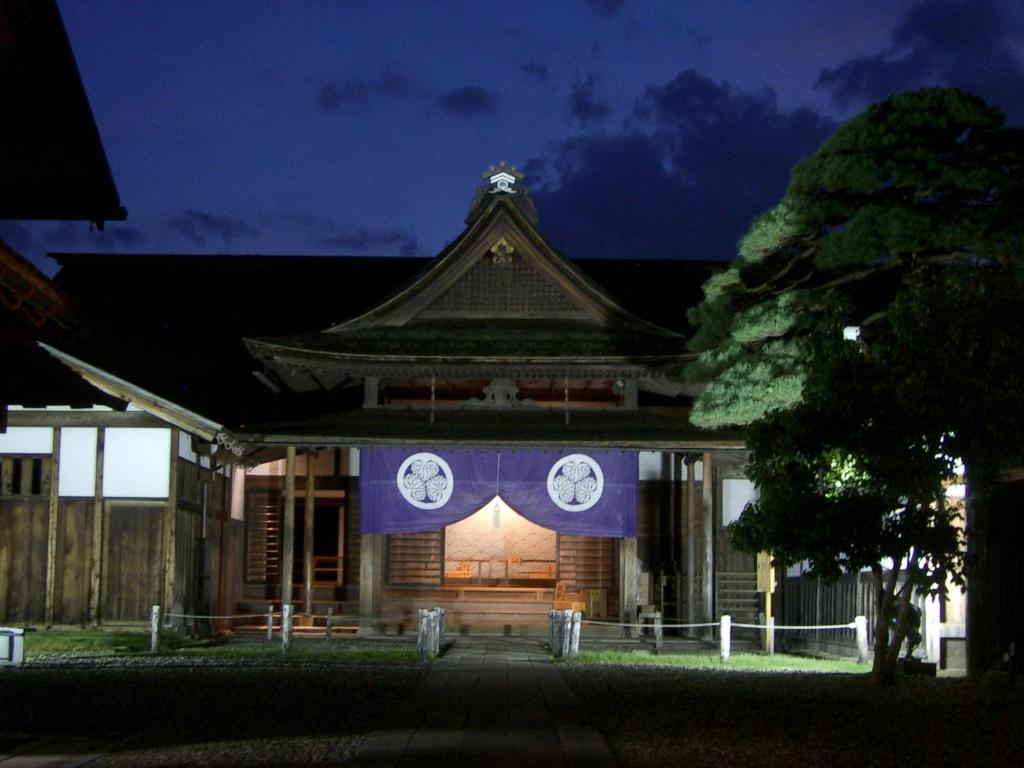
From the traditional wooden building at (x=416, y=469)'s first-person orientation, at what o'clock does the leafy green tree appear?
The leafy green tree is roughly at 11 o'clock from the traditional wooden building.

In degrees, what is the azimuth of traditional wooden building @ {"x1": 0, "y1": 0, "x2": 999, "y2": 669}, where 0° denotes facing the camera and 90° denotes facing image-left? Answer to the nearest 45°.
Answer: approximately 0°

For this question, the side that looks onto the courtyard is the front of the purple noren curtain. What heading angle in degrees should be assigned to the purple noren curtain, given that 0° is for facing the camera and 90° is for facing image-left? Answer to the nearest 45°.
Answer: approximately 0°
